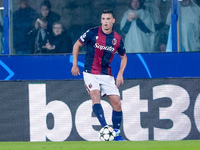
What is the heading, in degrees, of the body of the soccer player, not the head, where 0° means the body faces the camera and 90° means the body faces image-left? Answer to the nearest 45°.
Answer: approximately 0°
